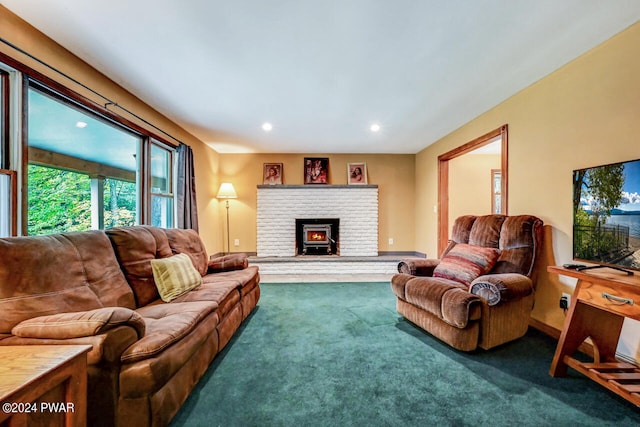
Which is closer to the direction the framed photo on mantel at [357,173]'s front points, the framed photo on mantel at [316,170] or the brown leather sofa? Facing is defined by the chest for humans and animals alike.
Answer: the brown leather sofa

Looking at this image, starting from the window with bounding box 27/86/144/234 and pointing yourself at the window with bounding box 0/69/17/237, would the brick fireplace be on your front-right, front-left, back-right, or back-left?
back-left

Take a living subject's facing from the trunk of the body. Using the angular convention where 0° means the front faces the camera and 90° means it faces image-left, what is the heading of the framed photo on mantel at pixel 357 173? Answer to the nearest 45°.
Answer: approximately 0°

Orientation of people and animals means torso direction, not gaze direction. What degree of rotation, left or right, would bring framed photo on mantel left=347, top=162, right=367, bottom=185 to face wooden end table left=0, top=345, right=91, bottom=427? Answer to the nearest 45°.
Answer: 0° — it already faces it

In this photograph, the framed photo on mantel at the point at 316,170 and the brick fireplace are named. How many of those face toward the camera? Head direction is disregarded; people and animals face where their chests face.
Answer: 2

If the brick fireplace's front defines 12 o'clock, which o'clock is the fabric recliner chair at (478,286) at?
The fabric recliner chair is roughly at 11 o'clock from the brick fireplace.

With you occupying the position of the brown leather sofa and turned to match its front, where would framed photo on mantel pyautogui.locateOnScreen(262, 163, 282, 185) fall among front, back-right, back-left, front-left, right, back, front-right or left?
left

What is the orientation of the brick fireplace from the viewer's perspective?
toward the camera

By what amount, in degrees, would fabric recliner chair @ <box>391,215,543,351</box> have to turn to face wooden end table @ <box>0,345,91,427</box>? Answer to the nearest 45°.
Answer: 0° — it already faces it

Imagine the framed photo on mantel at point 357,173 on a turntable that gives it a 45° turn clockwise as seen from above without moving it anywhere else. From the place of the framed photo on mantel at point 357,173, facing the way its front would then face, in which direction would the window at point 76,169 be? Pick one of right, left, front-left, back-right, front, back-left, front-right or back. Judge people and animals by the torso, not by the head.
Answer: front

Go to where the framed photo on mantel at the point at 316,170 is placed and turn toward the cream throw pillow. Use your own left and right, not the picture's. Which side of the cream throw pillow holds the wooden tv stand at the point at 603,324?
left

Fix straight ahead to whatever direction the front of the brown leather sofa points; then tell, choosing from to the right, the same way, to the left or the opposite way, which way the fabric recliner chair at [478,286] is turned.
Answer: the opposite way

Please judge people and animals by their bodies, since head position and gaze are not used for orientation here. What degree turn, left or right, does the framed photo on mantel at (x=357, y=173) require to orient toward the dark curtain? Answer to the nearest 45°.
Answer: approximately 45° to its right

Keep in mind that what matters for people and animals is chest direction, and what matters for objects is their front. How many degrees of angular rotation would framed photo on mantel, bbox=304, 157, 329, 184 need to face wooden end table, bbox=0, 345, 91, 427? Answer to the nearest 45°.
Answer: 0° — it already faces it

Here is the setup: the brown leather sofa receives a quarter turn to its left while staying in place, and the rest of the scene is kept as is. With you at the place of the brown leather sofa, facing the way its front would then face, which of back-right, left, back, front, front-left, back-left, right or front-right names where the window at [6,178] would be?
left

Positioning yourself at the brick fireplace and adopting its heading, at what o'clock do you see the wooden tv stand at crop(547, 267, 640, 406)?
The wooden tv stand is roughly at 11 o'clock from the brick fireplace.

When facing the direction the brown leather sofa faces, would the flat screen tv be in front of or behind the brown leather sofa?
in front

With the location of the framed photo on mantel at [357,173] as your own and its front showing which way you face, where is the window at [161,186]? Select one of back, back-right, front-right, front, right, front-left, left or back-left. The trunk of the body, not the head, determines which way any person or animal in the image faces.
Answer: front-right

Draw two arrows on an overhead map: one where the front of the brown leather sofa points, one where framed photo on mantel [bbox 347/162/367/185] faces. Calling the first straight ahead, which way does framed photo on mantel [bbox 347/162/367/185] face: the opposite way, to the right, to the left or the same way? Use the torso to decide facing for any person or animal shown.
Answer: to the right
